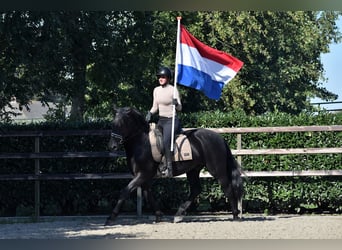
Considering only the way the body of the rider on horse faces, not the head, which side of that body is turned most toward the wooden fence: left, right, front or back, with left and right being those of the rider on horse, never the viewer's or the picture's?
right

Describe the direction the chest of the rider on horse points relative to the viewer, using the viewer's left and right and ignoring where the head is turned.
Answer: facing the viewer and to the left of the viewer

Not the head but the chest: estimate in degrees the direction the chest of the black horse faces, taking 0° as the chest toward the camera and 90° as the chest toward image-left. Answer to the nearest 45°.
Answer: approximately 90°
